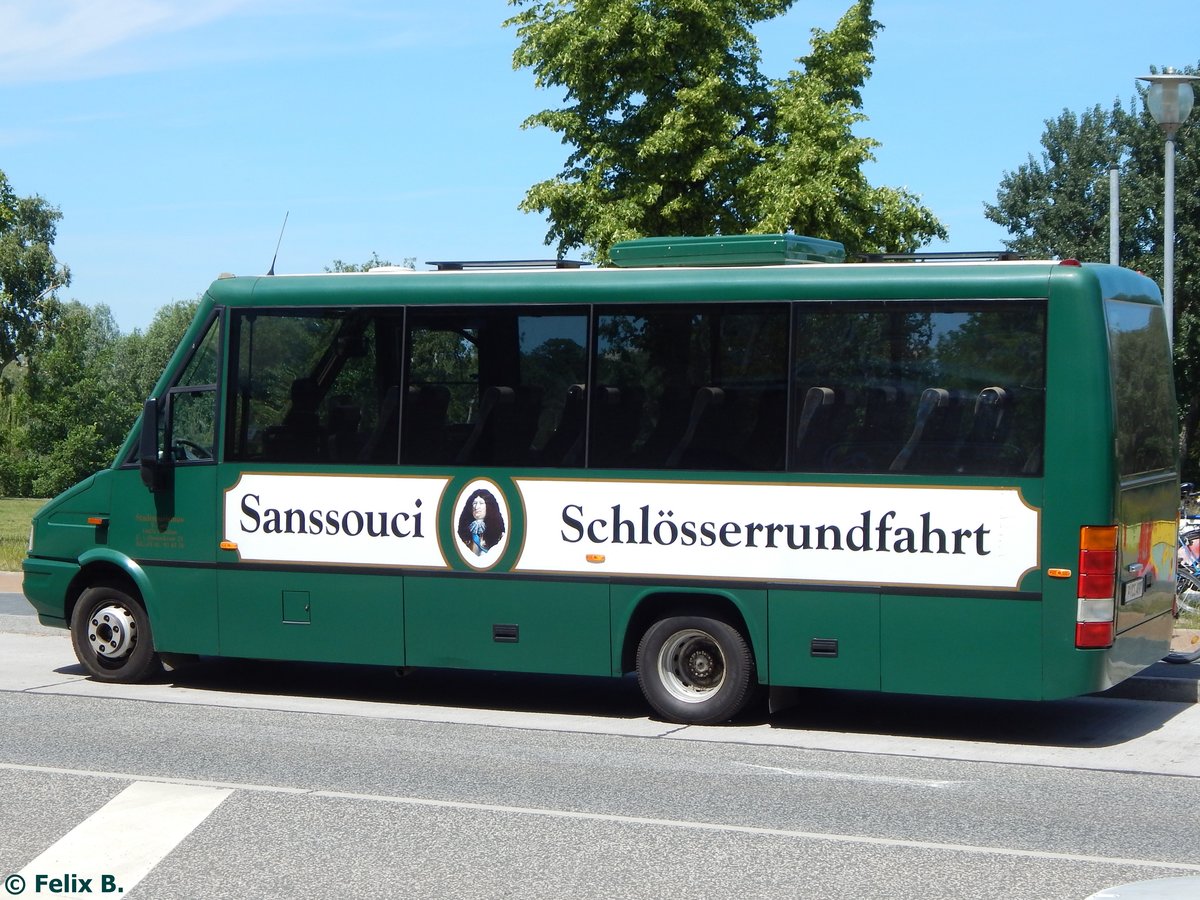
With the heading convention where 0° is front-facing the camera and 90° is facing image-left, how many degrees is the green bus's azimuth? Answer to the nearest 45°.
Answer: approximately 90°
